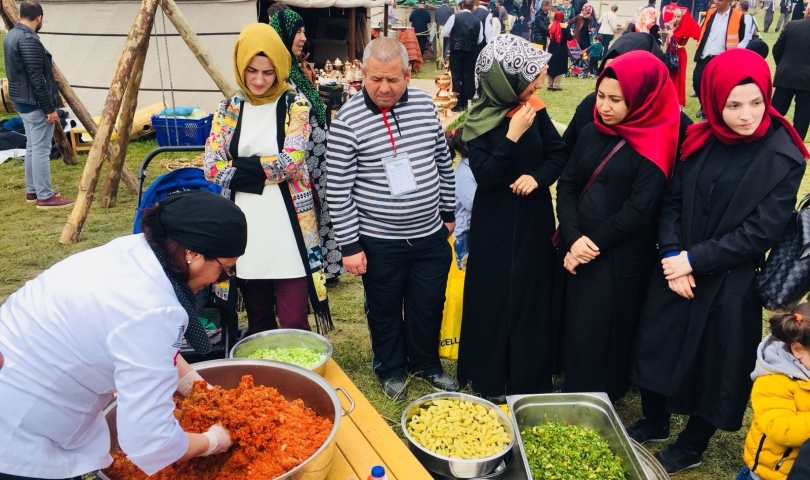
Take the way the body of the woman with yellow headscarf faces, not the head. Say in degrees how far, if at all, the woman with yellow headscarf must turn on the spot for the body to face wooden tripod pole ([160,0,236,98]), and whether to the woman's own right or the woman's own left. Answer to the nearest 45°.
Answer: approximately 180°

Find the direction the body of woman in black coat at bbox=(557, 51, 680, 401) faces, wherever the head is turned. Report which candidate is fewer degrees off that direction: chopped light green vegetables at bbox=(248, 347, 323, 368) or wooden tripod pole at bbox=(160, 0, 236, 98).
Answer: the chopped light green vegetables

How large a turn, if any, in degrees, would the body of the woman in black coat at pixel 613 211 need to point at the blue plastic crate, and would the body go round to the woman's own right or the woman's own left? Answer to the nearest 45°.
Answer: approximately 90° to the woman's own right

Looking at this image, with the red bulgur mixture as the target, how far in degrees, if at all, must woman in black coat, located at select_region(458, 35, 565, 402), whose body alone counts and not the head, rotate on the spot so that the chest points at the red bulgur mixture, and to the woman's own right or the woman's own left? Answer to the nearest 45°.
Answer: approximately 90° to the woman's own right

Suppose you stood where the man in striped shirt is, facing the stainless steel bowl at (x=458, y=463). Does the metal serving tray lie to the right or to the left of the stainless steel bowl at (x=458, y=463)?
left

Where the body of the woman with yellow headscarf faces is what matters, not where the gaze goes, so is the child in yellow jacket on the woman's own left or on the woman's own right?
on the woman's own left

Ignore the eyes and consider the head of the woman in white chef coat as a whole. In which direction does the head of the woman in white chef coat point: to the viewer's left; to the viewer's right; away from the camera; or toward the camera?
to the viewer's right

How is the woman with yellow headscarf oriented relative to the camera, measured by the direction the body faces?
toward the camera

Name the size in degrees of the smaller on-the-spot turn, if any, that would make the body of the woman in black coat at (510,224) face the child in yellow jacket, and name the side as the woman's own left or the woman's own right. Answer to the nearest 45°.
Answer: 0° — they already face them

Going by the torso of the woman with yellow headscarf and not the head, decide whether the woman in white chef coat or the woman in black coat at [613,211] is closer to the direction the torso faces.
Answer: the woman in white chef coat

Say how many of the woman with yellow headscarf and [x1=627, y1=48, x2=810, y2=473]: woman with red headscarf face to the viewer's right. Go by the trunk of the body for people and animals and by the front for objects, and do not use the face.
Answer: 0

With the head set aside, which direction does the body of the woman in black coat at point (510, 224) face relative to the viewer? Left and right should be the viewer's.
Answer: facing the viewer and to the right of the viewer
